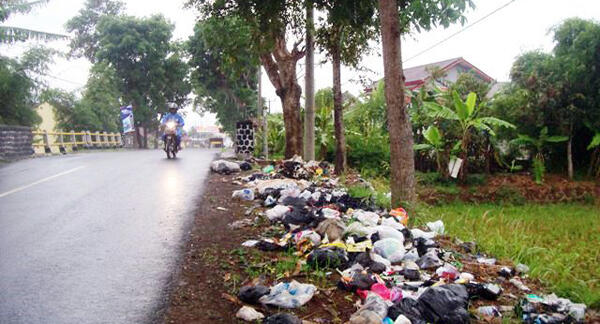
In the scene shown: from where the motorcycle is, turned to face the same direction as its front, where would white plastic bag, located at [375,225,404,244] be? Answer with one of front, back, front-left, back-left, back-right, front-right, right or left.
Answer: front

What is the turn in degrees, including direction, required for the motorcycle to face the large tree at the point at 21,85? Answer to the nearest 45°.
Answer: approximately 135° to its right

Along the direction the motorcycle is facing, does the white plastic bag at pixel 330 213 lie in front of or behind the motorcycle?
in front

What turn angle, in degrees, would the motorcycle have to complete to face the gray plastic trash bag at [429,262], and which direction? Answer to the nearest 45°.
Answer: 0° — it already faces it

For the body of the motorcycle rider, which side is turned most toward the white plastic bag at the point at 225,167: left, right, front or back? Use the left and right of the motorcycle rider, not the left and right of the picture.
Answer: front

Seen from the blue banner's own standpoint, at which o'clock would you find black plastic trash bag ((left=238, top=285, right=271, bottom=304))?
The black plastic trash bag is roughly at 12 o'clock from the blue banner.

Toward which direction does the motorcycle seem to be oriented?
toward the camera

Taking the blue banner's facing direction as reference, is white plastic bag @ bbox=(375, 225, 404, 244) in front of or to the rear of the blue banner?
in front

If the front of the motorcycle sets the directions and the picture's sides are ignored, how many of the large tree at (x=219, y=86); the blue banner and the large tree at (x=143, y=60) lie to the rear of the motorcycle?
3

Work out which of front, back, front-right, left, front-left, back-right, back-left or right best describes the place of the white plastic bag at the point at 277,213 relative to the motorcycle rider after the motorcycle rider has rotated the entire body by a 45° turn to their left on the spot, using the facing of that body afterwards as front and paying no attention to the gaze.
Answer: front-right

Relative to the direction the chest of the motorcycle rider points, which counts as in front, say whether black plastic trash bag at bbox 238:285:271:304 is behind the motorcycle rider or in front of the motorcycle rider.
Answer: in front
